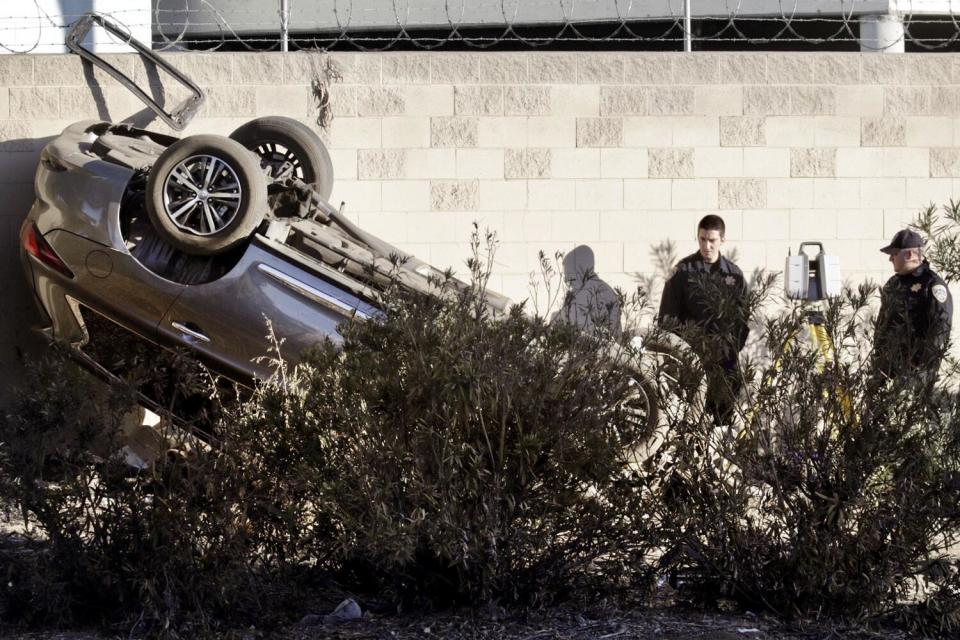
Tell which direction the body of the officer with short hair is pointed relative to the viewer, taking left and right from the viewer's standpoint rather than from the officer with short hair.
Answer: facing the viewer

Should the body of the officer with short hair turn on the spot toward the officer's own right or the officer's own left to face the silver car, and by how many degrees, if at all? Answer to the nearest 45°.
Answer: approximately 135° to the officer's own right
